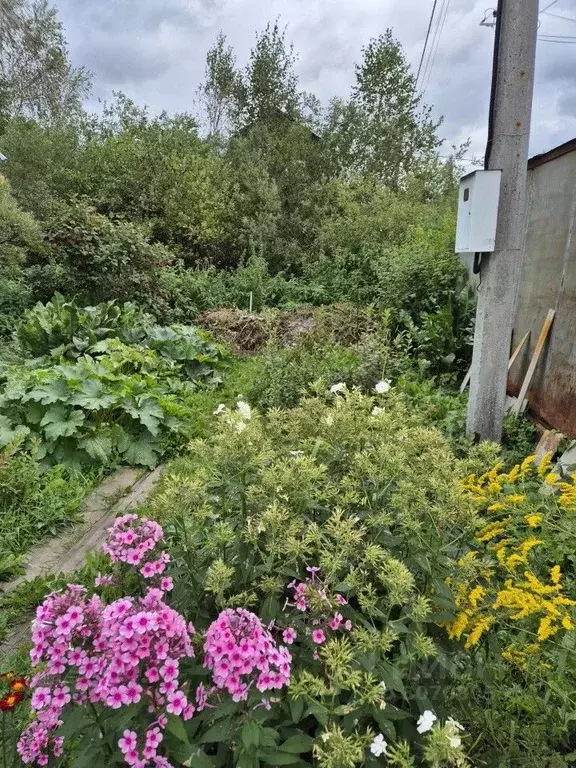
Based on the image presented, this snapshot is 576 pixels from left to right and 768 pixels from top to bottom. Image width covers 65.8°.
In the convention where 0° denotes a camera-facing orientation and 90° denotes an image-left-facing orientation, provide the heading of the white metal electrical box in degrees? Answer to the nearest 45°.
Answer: approximately 45°

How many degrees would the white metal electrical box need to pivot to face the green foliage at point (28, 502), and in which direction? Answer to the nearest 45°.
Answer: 0° — it already faces it

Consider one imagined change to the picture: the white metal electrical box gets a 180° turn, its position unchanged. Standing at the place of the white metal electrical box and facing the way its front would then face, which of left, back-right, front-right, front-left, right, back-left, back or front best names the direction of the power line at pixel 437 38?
front-left

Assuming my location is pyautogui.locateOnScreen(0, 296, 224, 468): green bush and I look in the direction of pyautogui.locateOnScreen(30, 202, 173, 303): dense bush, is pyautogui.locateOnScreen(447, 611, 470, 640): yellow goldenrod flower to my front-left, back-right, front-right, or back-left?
back-right

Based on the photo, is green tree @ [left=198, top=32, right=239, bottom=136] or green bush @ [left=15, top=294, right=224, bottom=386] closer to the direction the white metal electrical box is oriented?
the green bush

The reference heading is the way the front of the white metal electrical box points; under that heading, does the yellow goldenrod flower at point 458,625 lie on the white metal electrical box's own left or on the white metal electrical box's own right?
on the white metal electrical box's own left

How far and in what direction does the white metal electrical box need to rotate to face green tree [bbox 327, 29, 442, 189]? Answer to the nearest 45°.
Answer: approximately 135° to its right
